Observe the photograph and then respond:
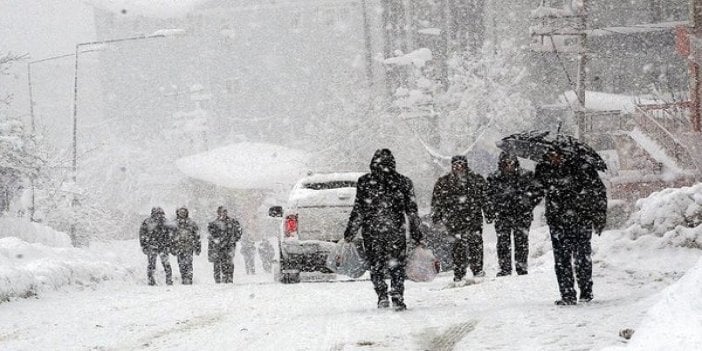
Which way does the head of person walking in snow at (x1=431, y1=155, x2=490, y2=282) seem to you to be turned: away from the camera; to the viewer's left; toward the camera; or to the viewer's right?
toward the camera

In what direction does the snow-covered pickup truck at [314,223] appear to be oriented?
away from the camera

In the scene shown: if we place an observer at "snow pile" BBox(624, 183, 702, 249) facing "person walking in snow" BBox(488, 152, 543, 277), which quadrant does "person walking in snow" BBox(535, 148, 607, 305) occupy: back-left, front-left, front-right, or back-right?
front-left

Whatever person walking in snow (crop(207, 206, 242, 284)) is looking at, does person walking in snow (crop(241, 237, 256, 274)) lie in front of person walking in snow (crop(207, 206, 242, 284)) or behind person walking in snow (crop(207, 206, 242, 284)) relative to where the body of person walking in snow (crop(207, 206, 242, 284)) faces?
behind

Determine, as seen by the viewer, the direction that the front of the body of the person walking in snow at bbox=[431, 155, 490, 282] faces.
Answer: toward the camera

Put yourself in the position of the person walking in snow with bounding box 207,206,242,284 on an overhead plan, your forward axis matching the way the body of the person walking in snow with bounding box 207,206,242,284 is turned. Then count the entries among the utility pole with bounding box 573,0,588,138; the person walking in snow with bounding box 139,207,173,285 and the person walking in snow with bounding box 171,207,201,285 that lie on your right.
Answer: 2

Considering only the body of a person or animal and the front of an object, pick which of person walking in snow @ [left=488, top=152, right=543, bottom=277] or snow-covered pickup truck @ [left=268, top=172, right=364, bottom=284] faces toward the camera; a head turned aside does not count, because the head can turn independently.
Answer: the person walking in snow

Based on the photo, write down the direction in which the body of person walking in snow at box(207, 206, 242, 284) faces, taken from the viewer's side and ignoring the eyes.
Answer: toward the camera

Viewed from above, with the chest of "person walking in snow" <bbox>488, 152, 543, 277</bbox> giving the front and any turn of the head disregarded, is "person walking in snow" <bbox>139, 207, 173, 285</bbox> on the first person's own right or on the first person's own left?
on the first person's own right

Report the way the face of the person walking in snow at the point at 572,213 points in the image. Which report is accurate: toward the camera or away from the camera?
toward the camera

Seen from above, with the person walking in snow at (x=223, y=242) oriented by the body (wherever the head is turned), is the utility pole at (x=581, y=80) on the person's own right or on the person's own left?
on the person's own left

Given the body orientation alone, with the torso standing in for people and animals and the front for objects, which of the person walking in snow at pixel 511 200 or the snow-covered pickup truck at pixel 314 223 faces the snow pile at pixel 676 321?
the person walking in snow

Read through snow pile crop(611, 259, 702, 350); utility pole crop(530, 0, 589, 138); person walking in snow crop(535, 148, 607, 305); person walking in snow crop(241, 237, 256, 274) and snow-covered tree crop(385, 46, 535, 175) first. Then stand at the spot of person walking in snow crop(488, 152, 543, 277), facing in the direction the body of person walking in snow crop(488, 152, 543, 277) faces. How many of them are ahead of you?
2

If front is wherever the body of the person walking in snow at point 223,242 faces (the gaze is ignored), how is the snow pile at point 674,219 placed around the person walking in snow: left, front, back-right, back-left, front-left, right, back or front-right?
front-left

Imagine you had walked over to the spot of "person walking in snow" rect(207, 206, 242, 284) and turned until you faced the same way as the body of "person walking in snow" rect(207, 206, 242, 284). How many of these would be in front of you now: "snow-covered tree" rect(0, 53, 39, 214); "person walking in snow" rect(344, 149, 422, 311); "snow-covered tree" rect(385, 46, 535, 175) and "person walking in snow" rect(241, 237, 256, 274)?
1

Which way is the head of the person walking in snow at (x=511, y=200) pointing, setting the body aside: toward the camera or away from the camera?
toward the camera

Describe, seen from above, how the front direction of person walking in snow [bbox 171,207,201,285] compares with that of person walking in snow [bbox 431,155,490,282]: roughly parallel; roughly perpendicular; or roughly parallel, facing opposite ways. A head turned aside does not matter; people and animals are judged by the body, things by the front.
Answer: roughly parallel
